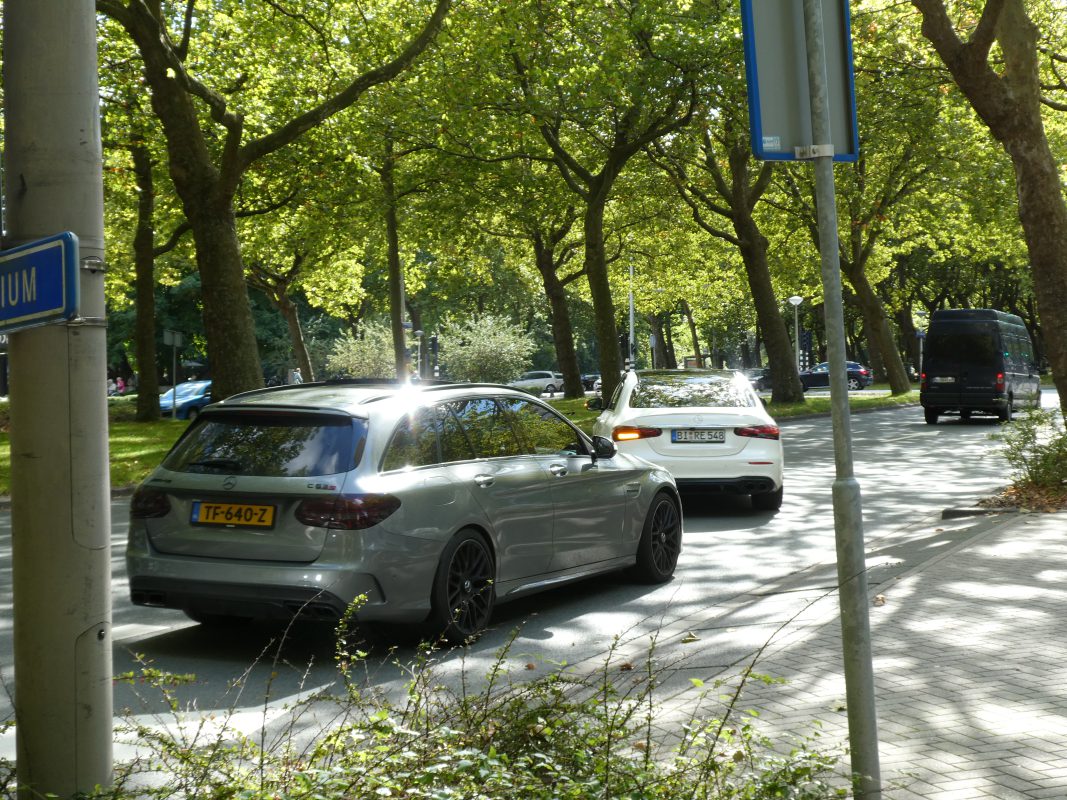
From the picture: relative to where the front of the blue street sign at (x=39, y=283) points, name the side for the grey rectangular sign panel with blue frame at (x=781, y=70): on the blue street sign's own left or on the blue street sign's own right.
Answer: on the blue street sign's own left

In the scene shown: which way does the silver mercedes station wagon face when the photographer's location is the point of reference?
facing away from the viewer and to the right of the viewer

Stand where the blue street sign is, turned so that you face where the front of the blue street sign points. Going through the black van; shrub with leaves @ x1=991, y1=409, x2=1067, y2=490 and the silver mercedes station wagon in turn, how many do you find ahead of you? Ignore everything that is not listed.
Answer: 0

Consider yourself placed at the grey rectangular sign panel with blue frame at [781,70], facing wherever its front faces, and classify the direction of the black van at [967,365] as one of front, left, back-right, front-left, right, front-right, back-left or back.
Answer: front-right

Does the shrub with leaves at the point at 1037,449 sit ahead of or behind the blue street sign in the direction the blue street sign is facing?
behind

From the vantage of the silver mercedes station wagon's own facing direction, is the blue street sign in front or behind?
behind

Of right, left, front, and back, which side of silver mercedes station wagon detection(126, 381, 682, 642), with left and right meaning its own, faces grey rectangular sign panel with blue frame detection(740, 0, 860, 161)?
right

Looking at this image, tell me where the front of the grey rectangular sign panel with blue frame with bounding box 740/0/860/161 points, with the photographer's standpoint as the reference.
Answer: facing away from the viewer and to the left of the viewer

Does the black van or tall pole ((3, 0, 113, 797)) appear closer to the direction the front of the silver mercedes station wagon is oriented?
the black van

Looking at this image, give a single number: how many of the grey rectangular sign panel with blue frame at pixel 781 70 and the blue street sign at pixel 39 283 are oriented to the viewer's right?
0

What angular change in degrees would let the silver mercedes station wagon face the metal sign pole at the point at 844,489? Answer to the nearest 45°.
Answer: approximately 90° to its right

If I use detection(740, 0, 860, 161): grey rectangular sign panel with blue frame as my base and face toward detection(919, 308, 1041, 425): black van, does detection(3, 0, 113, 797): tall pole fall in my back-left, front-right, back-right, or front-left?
back-left

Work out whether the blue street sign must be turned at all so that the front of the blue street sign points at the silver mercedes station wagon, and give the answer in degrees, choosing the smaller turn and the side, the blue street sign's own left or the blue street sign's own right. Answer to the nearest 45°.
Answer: approximately 180°

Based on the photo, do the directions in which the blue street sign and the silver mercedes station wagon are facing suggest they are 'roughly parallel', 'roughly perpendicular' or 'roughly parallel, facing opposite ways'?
roughly parallel, facing opposite ways

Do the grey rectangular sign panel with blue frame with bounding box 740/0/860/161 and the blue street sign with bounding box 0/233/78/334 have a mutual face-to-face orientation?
no

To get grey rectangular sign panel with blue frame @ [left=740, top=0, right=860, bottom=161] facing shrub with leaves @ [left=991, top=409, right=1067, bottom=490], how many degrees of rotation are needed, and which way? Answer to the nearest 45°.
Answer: approximately 45° to its right

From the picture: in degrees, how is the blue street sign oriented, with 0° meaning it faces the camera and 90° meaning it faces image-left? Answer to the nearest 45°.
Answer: approximately 45°
